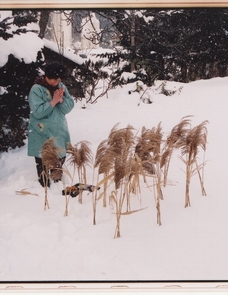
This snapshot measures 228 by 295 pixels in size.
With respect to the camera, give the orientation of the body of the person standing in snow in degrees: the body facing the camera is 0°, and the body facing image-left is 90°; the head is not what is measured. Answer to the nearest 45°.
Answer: approximately 315°

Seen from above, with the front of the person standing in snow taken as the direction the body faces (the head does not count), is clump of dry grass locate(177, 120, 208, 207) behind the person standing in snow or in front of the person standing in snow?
in front
